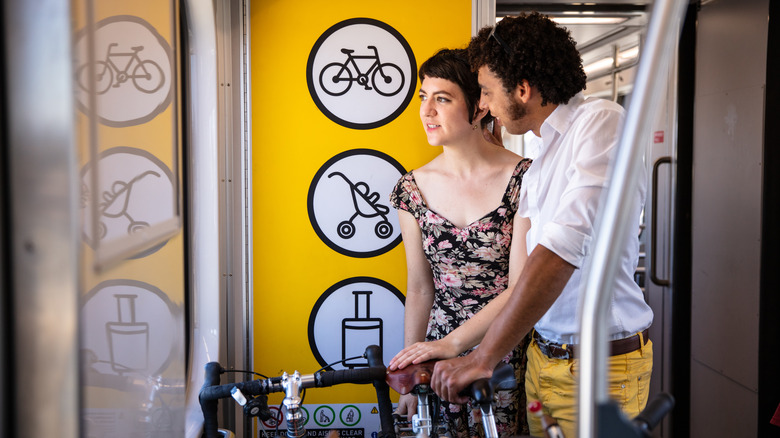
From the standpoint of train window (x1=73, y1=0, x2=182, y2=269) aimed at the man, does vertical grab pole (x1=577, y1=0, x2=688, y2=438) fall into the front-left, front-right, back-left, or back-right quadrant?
front-right

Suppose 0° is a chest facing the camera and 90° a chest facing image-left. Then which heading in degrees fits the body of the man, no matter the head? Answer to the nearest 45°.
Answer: approximately 90°

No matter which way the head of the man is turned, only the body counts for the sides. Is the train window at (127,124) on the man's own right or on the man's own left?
on the man's own left

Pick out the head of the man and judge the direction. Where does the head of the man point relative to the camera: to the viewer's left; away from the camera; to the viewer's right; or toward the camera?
to the viewer's left

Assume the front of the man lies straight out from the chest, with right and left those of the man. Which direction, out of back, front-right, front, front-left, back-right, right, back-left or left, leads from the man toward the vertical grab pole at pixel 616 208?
left

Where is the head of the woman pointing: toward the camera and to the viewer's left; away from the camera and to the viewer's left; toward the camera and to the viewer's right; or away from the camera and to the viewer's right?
toward the camera and to the viewer's left

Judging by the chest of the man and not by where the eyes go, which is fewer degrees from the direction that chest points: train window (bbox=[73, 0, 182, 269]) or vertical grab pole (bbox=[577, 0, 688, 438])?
the train window
